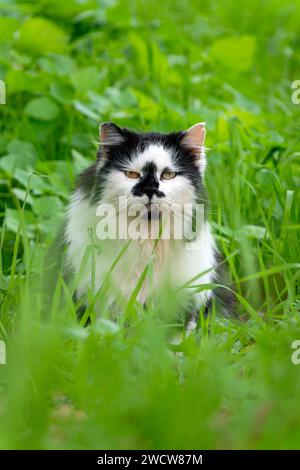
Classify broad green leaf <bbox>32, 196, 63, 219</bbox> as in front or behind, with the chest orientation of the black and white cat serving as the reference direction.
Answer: behind

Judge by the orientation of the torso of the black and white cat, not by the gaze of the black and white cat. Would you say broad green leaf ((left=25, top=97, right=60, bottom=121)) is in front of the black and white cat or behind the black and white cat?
behind

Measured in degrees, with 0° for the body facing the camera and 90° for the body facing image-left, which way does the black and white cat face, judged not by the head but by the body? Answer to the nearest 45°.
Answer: approximately 0°
